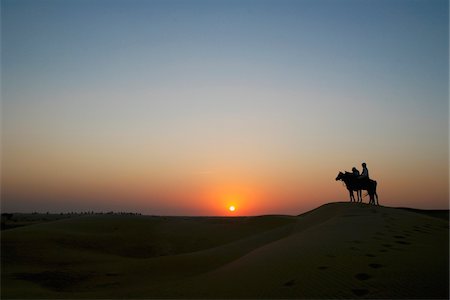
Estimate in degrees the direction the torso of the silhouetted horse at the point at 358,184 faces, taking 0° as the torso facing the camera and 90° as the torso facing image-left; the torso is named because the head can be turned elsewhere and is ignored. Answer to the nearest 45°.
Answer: approximately 90°
